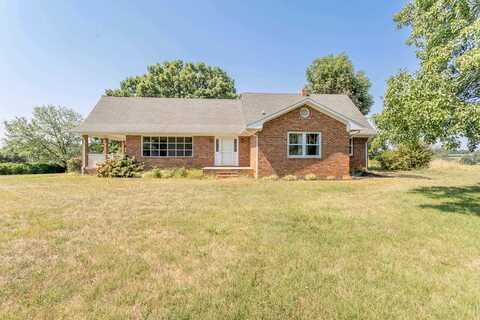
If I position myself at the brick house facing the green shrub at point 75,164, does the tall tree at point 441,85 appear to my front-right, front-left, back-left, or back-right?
back-left

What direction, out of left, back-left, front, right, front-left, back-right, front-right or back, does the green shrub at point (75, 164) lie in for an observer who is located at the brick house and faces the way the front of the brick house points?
right

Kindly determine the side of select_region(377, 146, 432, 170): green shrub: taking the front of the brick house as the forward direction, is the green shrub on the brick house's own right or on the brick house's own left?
on the brick house's own left

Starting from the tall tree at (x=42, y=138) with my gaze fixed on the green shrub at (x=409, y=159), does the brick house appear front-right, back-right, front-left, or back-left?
front-right

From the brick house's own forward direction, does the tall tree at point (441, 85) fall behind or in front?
in front

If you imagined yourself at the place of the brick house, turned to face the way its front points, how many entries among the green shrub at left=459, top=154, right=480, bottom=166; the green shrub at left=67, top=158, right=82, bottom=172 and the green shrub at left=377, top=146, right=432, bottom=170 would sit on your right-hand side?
1

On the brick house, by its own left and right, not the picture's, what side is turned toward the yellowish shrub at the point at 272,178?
front

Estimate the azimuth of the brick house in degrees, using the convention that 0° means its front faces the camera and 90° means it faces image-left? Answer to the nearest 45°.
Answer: approximately 0°

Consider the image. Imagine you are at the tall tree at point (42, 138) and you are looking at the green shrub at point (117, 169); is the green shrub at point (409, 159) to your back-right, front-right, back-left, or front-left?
front-left

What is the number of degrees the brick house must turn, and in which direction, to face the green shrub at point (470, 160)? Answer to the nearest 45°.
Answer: approximately 90° to its left

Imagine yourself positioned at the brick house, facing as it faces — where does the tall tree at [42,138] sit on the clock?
The tall tree is roughly at 4 o'clock from the brick house.

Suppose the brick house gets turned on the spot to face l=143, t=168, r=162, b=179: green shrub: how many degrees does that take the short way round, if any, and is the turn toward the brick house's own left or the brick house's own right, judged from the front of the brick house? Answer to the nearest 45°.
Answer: approximately 90° to the brick house's own right

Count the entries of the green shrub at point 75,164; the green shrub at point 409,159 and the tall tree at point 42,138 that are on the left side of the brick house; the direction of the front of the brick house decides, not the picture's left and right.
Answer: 1
